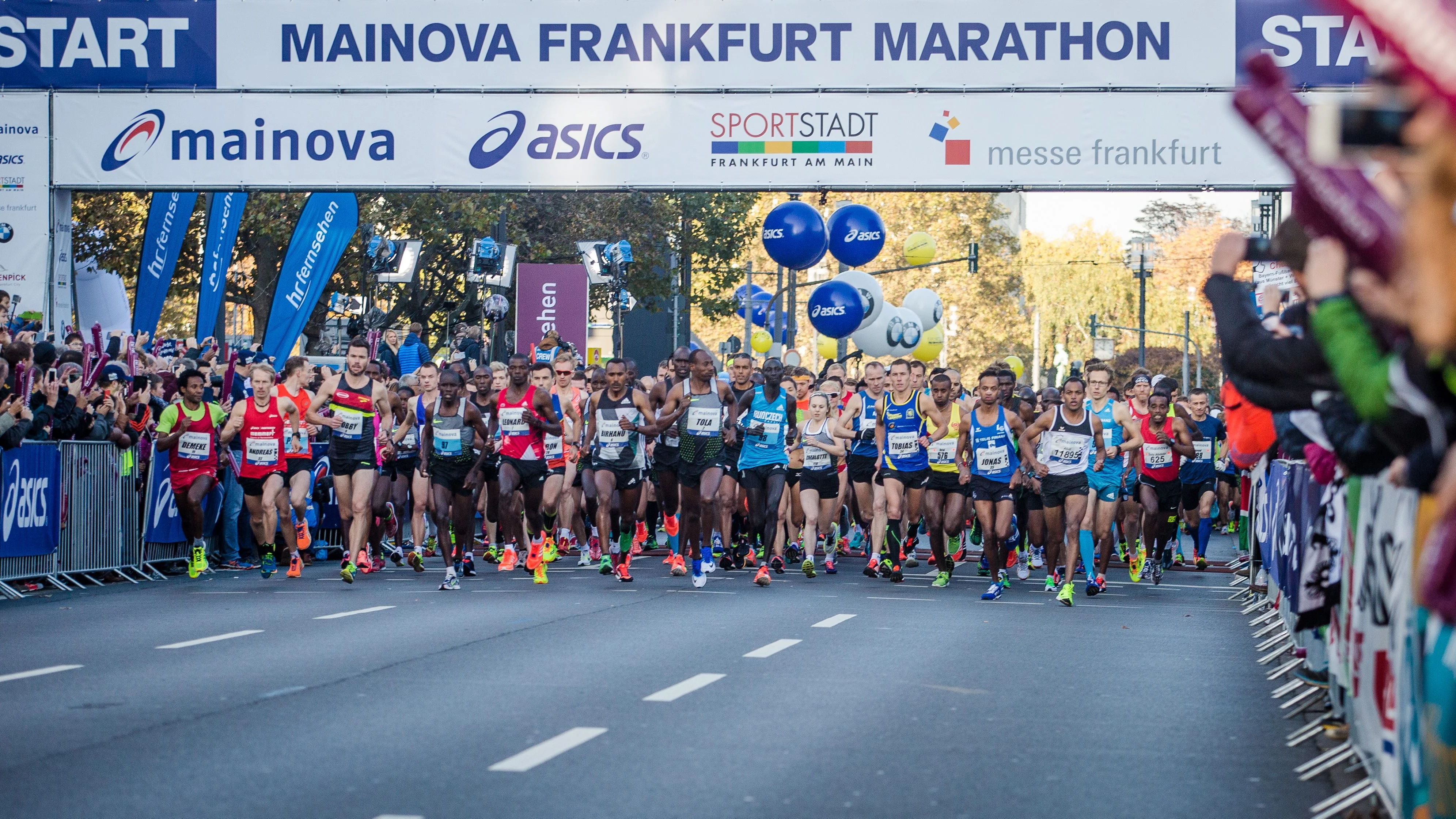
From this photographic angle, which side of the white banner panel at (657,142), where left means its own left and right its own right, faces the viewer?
front

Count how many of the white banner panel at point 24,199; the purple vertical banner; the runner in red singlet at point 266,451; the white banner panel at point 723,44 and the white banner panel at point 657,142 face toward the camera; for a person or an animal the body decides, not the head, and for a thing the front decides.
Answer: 5

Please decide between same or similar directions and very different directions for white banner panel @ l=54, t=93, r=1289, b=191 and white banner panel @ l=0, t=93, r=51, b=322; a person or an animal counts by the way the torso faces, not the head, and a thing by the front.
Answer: same or similar directions

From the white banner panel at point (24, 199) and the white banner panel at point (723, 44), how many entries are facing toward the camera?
2

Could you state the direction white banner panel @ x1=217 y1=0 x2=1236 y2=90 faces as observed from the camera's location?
facing the viewer

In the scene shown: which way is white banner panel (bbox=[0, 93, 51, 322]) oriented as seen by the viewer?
toward the camera

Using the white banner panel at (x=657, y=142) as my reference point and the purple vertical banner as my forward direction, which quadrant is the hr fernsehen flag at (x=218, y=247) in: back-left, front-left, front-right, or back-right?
front-left

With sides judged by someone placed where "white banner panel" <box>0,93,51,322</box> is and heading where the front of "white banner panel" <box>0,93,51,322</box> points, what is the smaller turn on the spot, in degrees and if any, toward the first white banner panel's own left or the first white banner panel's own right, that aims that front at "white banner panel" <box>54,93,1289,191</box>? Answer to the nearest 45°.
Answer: approximately 45° to the first white banner panel's own left
